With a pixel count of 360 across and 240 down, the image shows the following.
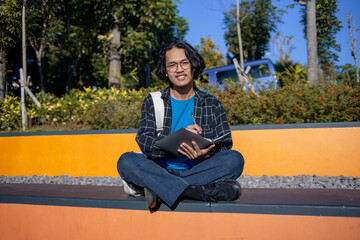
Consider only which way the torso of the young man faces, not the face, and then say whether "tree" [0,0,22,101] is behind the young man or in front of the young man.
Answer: behind

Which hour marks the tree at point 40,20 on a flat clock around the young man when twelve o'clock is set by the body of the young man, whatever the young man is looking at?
The tree is roughly at 5 o'clock from the young man.

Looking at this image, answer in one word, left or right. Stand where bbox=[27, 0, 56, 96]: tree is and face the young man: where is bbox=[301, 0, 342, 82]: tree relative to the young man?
left

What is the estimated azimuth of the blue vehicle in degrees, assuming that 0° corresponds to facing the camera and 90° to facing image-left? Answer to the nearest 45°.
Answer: approximately 315°

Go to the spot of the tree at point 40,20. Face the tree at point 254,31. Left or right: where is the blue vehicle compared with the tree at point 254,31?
right

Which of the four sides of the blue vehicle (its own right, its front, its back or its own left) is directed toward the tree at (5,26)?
front

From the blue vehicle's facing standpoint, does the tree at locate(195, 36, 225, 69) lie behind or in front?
behind

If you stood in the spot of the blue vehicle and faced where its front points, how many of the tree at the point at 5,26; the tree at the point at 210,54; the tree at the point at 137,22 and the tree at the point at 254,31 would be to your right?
2

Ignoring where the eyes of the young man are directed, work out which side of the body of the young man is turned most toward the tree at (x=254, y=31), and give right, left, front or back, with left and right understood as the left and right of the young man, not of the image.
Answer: back
